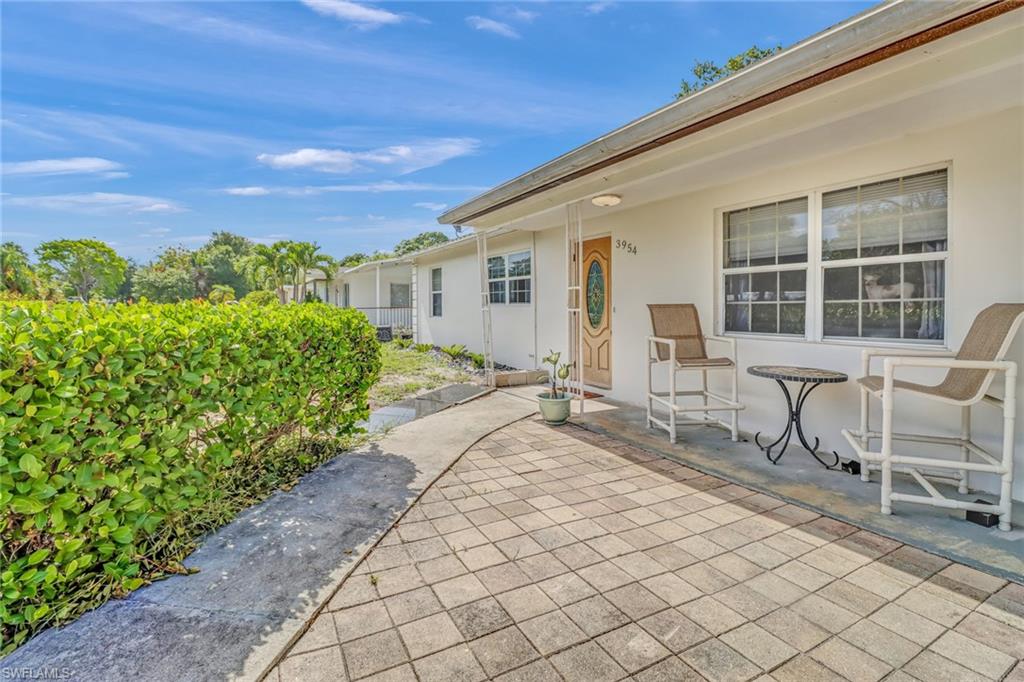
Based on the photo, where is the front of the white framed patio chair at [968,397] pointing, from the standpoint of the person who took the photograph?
facing to the left of the viewer

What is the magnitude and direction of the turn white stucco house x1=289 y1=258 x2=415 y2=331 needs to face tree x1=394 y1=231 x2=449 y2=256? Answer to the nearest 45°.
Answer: approximately 135° to its right

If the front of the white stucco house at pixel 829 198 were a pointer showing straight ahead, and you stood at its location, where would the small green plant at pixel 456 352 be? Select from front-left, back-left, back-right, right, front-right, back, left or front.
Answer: right

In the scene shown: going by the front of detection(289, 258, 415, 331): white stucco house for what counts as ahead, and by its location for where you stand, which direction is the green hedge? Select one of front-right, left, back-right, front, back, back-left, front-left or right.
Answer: front-left

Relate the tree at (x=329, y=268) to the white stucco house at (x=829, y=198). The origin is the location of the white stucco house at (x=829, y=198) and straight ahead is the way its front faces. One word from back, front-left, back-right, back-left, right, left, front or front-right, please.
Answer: right
